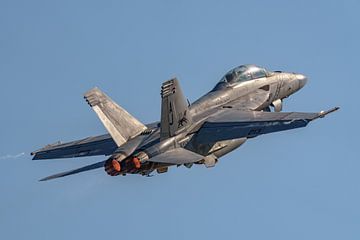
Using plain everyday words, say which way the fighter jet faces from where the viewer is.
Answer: facing away from the viewer and to the right of the viewer
